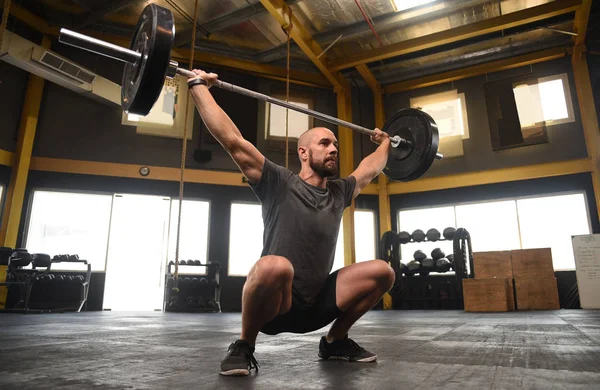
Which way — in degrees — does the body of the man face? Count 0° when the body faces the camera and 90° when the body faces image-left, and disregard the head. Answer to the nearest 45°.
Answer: approximately 315°

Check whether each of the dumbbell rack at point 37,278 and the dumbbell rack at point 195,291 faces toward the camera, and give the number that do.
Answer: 2

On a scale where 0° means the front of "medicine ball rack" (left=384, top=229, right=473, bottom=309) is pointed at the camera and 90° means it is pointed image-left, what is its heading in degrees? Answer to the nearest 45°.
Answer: approximately 0°

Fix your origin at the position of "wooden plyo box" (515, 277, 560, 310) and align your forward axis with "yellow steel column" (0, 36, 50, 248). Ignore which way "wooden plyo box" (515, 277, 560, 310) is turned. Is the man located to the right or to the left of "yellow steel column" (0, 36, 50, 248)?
left

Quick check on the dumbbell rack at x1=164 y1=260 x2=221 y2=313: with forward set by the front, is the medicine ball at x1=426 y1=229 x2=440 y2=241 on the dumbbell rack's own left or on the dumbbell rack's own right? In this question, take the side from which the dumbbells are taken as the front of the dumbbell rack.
on the dumbbell rack's own left

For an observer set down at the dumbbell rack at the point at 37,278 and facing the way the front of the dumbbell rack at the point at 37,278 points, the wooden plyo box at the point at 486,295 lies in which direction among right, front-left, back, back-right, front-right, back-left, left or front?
front-left

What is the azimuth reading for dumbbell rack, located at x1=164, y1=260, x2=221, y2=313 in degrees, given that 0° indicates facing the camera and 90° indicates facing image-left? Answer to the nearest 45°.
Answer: approximately 0°

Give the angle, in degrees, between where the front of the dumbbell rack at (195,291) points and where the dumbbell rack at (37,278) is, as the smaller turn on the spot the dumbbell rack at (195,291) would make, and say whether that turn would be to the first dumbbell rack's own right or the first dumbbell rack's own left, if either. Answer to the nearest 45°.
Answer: approximately 90° to the first dumbbell rack's own right

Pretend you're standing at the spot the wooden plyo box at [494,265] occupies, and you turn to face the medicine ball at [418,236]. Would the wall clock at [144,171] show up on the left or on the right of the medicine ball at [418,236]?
left
